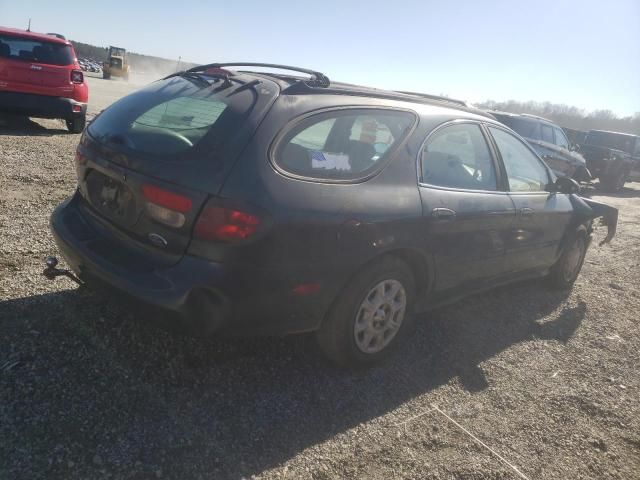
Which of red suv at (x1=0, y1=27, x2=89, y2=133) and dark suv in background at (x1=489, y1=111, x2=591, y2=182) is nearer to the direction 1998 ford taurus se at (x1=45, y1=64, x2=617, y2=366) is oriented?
the dark suv in background

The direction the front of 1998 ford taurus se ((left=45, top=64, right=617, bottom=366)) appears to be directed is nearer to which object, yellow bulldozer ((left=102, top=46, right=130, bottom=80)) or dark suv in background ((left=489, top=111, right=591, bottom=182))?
the dark suv in background

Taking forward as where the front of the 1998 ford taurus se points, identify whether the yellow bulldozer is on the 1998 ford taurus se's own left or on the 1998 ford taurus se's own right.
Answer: on the 1998 ford taurus se's own left

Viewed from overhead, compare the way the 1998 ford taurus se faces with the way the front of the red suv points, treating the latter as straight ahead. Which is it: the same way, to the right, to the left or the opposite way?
to the right

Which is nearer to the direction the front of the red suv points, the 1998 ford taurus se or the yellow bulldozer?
the yellow bulldozer

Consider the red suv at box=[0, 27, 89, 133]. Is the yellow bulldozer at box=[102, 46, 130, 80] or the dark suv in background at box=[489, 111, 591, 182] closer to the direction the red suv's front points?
the yellow bulldozer

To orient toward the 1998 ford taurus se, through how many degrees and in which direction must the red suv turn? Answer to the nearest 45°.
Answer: approximately 180°

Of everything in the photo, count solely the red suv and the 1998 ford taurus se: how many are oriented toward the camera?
0

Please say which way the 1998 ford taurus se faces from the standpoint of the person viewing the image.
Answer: facing away from the viewer and to the right of the viewer

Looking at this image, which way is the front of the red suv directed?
away from the camera

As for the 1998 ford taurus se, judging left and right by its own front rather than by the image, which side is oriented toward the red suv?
left

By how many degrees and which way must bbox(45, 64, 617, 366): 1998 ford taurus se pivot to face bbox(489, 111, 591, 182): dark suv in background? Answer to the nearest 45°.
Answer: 0° — it already faces it

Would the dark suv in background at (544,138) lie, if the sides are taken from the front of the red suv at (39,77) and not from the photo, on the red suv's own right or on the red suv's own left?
on the red suv's own right

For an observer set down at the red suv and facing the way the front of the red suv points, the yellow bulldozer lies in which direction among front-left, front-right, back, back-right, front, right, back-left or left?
front
